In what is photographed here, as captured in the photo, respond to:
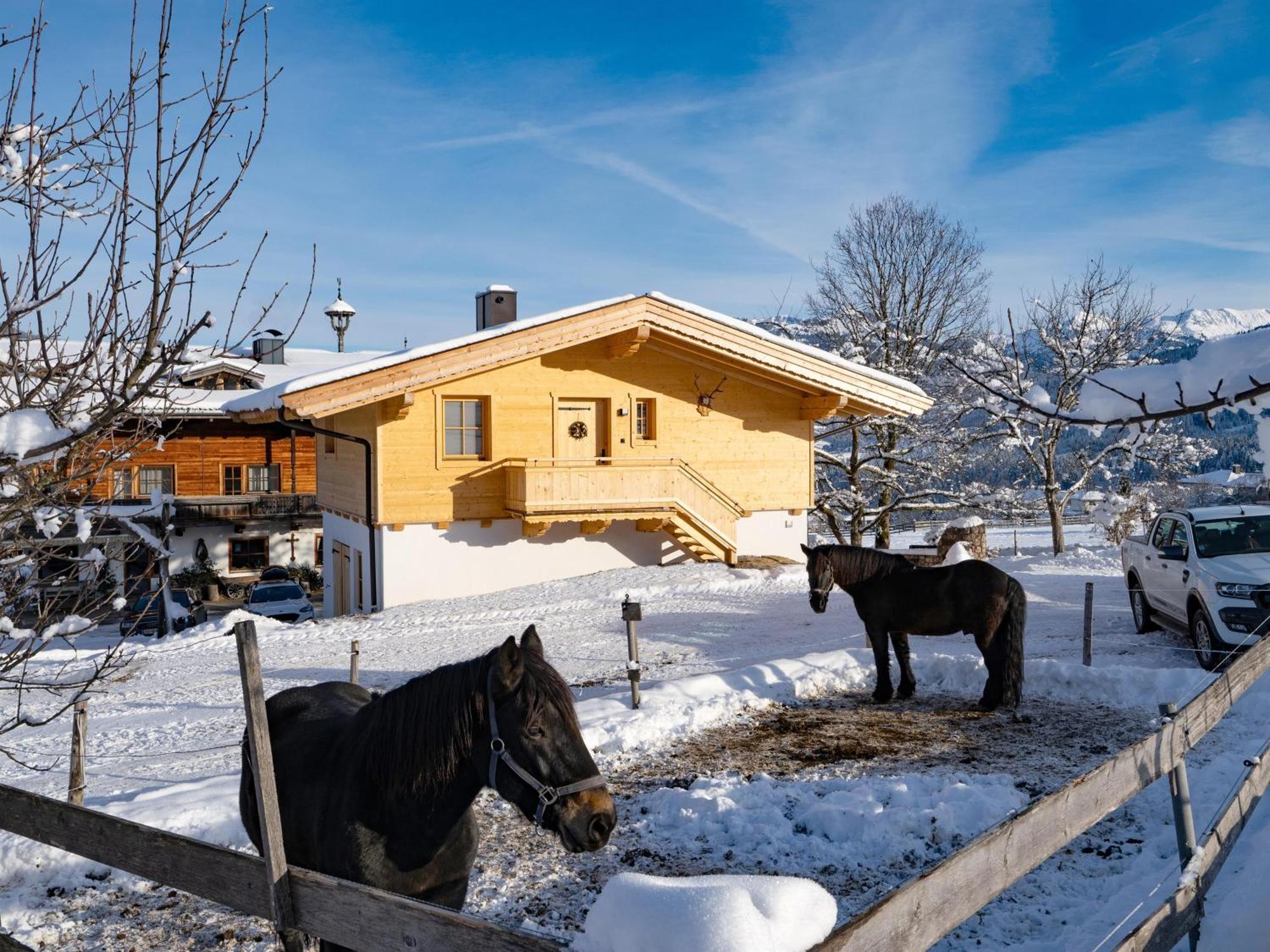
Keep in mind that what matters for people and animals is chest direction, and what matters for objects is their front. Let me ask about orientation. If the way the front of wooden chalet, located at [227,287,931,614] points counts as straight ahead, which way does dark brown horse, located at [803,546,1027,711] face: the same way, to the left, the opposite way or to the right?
to the right

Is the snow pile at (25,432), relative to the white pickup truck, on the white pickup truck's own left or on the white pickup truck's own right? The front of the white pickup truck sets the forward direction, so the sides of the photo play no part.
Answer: on the white pickup truck's own right

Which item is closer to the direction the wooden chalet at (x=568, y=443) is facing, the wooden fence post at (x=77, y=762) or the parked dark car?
the wooden fence post

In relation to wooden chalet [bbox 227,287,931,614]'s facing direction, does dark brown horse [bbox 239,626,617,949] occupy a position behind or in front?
in front

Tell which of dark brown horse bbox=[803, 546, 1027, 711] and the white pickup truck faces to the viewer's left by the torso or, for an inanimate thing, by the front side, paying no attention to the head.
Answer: the dark brown horse

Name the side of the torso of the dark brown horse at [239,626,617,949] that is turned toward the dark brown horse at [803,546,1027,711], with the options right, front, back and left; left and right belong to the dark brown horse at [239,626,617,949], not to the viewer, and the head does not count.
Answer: left

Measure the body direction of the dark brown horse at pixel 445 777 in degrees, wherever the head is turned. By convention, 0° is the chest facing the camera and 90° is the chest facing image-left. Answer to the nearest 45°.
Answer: approximately 315°

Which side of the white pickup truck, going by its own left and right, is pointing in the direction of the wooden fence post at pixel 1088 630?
right

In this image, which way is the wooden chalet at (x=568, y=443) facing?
toward the camera

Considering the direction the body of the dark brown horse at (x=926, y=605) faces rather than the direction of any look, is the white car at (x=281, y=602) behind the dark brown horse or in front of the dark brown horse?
in front

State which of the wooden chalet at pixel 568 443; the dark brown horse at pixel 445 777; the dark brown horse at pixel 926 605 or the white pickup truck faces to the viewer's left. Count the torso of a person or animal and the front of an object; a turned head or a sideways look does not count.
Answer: the dark brown horse at pixel 926 605

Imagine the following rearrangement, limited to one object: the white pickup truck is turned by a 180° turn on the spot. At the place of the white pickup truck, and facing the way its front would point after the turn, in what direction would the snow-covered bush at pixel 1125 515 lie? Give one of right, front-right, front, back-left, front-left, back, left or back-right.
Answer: front-right

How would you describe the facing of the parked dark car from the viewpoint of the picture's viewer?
facing the viewer and to the left of the viewer

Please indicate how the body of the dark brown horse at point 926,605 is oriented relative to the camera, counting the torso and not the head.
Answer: to the viewer's left
